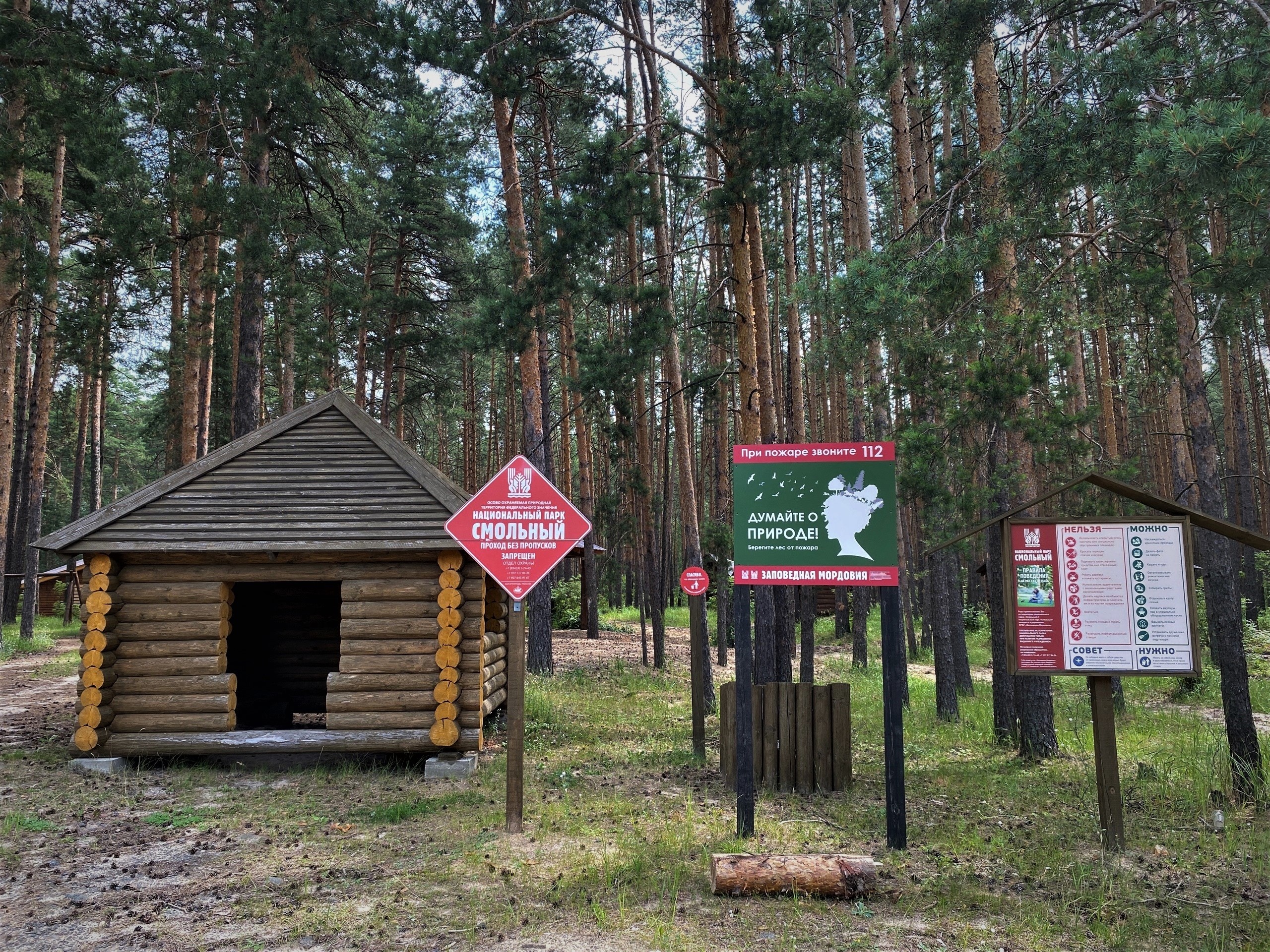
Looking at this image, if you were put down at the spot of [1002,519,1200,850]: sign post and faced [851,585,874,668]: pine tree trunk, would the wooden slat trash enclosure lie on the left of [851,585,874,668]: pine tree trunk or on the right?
left

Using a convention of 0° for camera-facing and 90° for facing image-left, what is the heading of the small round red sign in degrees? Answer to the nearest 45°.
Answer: approximately 0°

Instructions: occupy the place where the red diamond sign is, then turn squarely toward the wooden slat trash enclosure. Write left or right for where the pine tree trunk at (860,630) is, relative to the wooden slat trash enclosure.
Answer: left

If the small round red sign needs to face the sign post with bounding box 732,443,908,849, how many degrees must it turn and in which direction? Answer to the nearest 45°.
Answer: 0° — it already faces it

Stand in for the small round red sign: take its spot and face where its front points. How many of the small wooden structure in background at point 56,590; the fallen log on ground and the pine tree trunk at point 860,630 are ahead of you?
1

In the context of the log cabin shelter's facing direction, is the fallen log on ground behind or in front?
in front

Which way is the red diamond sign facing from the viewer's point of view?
toward the camera

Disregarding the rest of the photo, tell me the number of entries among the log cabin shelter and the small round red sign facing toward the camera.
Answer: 2

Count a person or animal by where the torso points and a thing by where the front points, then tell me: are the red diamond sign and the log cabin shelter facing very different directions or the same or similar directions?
same or similar directions

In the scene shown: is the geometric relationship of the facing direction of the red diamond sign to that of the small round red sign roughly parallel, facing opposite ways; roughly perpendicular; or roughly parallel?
roughly parallel

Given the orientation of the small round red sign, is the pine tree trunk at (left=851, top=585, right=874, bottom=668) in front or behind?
behind
